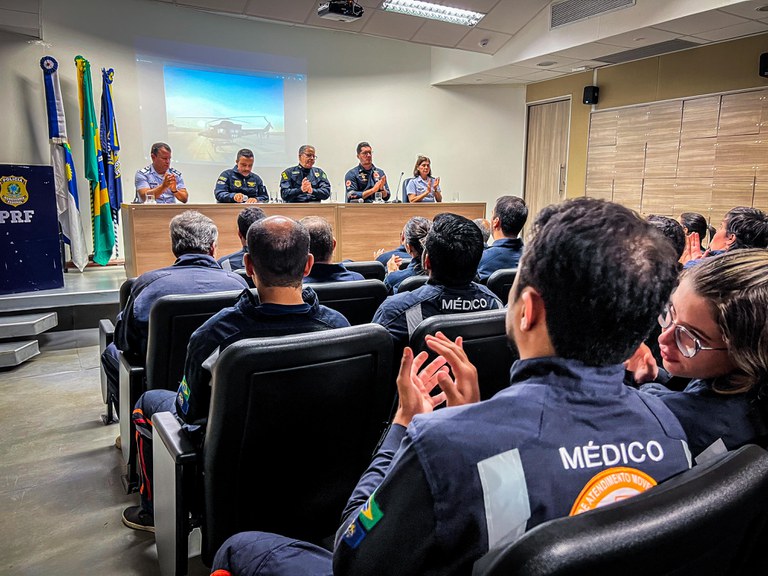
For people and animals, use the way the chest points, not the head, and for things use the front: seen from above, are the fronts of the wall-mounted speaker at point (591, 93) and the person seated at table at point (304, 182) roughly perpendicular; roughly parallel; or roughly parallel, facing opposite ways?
roughly perpendicular

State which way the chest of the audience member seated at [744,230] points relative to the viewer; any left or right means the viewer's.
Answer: facing away from the viewer and to the left of the viewer

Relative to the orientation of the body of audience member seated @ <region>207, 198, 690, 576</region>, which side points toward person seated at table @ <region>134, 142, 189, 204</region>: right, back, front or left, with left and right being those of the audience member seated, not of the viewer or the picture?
front

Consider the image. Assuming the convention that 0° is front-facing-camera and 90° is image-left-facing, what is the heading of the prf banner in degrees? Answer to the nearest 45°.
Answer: approximately 0°

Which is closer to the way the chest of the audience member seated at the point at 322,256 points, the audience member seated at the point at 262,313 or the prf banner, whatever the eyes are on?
the prf banner

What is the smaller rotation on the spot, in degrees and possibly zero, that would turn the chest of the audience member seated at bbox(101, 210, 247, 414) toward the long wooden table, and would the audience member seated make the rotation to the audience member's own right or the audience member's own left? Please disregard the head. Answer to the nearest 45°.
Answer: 0° — they already face it

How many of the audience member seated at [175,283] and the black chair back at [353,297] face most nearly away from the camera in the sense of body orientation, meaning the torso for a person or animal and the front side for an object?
2

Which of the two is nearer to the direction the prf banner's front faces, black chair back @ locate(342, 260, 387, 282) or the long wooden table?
the black chair back

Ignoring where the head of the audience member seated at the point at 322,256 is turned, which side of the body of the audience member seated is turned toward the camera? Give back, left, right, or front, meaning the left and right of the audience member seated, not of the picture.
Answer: back

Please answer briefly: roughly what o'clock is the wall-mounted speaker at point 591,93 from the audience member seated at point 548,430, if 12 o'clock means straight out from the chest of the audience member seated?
The wall-mounted speaker is roughly at 2 o'clock from the audience member seated.

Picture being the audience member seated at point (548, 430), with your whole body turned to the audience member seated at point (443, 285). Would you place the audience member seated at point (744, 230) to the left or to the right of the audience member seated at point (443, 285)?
right

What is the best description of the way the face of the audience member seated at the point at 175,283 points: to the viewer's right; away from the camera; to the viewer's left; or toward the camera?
away from the camera

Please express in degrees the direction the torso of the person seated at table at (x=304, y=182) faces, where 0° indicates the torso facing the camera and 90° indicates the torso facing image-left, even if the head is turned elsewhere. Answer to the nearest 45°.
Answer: approximately 0°

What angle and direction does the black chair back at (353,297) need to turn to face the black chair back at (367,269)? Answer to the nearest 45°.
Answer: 0° — it already faces it

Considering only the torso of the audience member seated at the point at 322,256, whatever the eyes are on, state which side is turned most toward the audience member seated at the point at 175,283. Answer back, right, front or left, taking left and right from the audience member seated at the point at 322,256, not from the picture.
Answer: left

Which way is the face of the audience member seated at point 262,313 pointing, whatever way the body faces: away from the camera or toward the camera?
away from the camera

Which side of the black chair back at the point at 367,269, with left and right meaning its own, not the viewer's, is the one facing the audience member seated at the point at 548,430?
back

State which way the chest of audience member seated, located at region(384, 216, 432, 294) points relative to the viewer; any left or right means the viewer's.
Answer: facing away from the viewer and to the left of the viewer

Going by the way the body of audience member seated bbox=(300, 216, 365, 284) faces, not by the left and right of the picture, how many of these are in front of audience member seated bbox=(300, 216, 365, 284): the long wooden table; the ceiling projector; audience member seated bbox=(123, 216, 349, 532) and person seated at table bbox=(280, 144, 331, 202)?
3

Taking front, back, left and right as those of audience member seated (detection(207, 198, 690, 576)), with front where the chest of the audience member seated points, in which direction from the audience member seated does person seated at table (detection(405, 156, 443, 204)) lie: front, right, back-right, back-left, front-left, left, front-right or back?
front-right

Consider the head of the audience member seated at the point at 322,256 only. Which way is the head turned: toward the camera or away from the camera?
away from the camera

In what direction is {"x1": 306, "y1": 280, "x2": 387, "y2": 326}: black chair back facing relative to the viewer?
away from the camera
